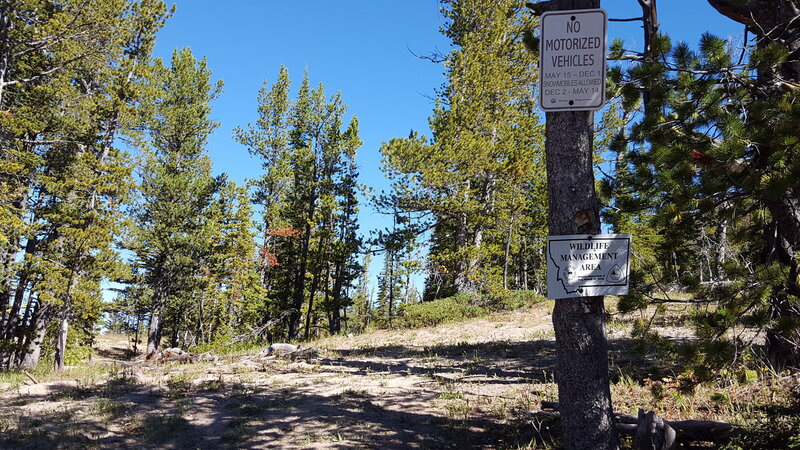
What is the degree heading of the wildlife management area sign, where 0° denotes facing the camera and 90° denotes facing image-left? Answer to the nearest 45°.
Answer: approximately 0°

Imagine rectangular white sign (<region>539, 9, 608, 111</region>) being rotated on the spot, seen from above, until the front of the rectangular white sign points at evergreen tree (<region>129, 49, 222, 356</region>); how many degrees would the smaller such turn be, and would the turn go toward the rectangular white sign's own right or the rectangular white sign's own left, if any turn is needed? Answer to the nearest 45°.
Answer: approximately 135° to the rectangular white sign's own right

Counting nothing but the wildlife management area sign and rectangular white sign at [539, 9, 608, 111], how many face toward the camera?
2

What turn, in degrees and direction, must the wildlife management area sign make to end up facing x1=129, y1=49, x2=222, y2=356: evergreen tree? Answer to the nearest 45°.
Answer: approximately 135° to its right

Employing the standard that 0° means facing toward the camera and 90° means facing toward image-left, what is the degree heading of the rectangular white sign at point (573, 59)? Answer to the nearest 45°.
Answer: approximately 0°
